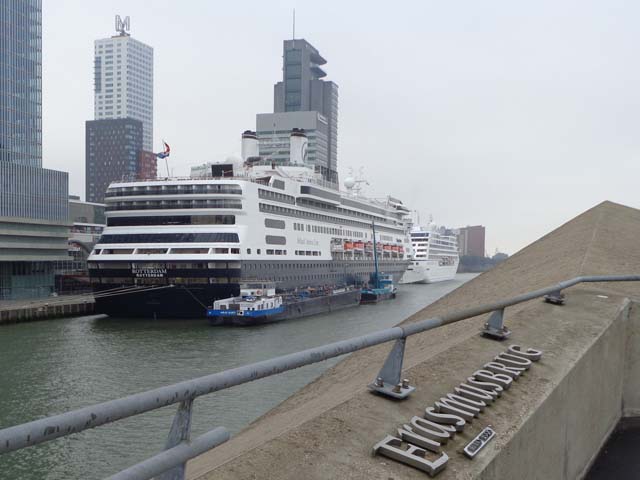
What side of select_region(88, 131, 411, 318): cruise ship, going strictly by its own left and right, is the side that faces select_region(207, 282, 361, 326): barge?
right

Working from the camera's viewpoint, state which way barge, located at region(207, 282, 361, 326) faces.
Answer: facing away from the viewer and to the right of the viewer

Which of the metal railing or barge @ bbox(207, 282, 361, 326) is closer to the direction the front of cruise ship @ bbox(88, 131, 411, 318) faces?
the barge

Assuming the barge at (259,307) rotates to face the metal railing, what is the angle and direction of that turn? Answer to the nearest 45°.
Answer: approximately 135° to its right

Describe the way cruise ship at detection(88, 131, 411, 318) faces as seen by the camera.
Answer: facing away from the viewer and to the right of the viewer

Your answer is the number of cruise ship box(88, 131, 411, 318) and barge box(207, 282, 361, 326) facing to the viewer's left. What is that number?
0

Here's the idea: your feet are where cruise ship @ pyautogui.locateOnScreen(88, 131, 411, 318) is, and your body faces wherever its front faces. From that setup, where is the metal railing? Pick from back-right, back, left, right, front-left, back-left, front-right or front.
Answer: back-right
